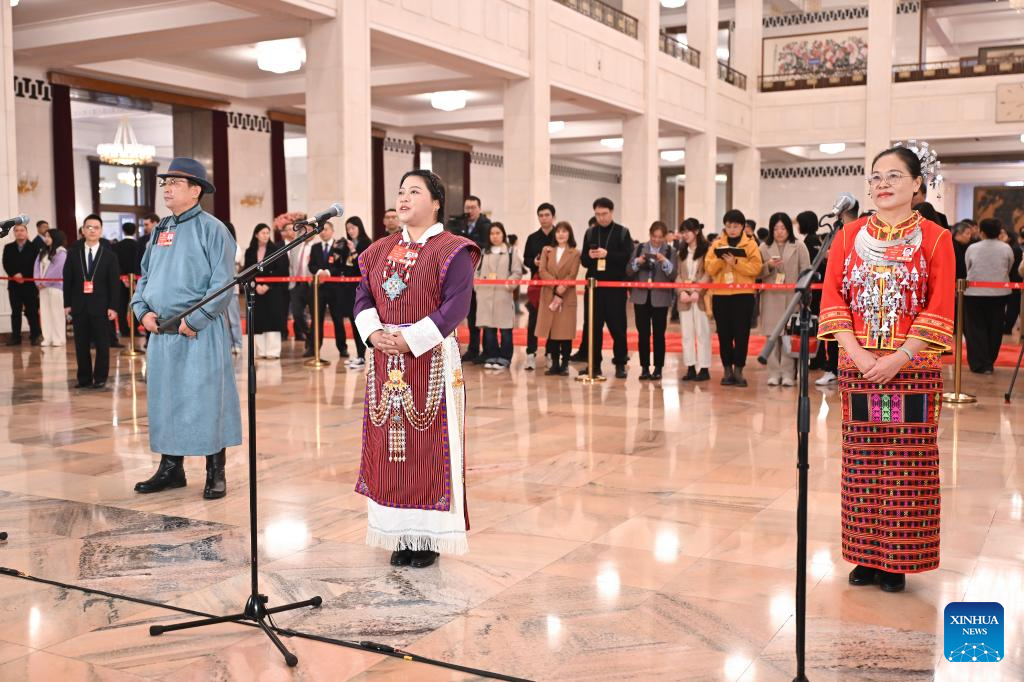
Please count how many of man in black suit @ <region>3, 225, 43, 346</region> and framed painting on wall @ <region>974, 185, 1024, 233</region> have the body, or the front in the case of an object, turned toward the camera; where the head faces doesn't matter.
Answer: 2

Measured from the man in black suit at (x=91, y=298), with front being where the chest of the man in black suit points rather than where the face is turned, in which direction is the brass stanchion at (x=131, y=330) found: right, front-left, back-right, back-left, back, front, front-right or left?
back

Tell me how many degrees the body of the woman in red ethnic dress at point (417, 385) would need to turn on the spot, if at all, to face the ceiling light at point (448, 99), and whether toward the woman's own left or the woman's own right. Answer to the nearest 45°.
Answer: approximately 135° to the woman's own right

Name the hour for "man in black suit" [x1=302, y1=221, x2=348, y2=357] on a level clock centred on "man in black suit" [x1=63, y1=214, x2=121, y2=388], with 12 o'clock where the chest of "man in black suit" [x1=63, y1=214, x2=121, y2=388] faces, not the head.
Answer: "man in black suit" [x1=302, y1=221, x2=348, y2=357] is roughly at 8 o'clock from "man in black suit" [x1=63, y1=214, x2=121, y2=388].

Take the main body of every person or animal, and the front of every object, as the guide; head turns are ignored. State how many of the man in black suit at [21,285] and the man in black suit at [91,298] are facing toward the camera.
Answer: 2

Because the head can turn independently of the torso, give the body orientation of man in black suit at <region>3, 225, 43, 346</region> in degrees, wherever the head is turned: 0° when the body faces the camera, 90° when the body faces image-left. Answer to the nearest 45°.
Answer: approximately 0°

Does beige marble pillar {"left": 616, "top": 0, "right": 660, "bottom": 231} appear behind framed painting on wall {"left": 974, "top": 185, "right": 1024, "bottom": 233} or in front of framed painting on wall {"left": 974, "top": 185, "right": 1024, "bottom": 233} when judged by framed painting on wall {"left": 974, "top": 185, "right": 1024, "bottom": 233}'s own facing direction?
in front

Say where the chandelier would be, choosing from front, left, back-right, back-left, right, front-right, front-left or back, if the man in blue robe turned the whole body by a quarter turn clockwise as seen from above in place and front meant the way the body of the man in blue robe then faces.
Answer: front-right

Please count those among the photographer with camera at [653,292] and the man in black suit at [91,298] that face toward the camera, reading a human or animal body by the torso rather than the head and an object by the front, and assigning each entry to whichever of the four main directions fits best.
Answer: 2

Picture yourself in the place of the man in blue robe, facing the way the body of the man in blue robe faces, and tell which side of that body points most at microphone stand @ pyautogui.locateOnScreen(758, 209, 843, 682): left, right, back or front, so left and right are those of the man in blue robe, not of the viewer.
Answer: left
